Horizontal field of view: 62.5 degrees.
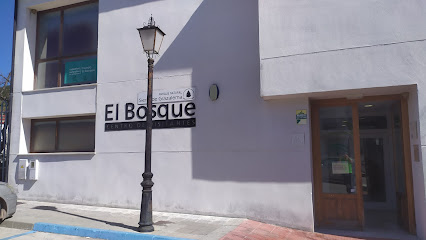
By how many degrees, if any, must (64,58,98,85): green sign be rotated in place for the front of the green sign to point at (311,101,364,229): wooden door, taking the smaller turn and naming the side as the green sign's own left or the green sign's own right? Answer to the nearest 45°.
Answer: approximately 45° to the green sign's own left

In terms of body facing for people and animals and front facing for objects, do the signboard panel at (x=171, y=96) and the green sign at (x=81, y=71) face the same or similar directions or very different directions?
same or similar directions

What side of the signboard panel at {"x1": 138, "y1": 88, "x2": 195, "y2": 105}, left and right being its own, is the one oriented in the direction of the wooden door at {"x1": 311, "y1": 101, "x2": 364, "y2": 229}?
left

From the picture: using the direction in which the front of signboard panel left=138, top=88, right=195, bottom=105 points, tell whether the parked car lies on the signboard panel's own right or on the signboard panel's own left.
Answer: on the signboard panel's own right

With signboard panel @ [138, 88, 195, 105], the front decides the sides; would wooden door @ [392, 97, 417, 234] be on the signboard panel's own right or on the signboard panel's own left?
on the signboard panel's own left

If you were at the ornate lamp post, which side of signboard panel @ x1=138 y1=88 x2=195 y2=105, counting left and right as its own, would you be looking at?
front

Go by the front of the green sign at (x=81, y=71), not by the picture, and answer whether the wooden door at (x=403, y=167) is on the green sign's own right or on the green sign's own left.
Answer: on the green sign's own left

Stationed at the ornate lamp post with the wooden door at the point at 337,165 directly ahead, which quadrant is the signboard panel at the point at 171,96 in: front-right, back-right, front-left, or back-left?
front-left

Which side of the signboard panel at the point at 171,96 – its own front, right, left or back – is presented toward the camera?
front

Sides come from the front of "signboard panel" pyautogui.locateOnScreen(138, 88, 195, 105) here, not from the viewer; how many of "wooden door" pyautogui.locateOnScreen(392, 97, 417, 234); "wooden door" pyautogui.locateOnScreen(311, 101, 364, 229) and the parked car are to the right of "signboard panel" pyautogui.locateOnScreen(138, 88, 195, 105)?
1

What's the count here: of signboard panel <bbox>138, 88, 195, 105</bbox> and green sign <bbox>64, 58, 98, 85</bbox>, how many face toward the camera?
2

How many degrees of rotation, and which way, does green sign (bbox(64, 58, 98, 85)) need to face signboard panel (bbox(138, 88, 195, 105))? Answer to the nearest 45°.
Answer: approximately 45° to its left

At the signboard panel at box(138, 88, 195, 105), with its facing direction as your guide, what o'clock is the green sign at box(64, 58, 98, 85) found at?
The green sign is roughly at 4 o'clock from the signboard panel.
